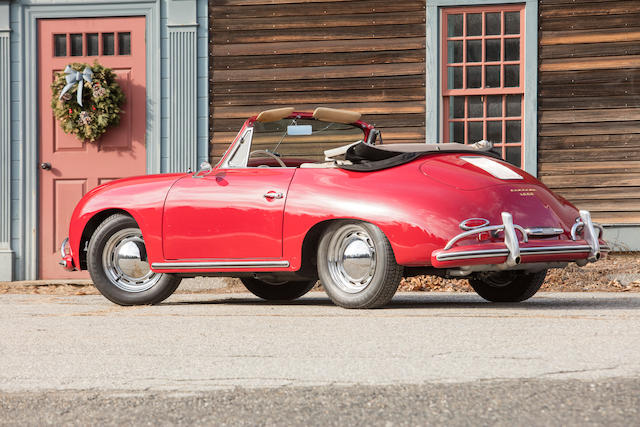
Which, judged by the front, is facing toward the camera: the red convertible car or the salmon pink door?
the salmon pink door

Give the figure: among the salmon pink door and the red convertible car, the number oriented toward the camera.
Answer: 1

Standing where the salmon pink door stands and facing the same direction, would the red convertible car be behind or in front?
in front

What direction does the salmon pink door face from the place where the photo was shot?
facing the viewer

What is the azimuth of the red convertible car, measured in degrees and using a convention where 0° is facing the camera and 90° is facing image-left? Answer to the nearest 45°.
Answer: approximately 135°

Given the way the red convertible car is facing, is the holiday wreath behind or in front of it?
in front

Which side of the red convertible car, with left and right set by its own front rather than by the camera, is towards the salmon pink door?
front
